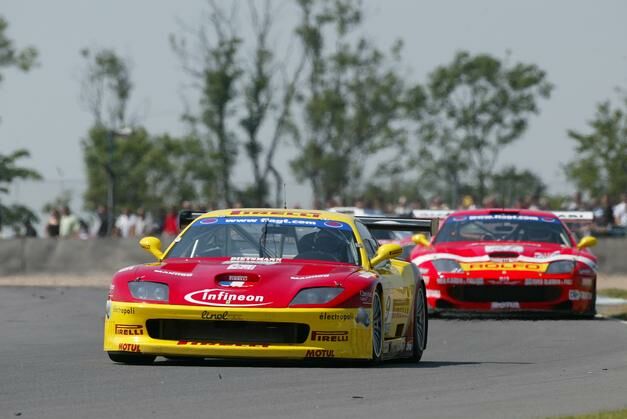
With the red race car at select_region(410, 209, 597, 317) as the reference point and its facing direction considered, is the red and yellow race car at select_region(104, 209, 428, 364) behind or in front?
in front

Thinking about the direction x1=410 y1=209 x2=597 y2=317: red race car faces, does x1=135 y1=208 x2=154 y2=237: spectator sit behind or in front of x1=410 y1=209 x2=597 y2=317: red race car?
behind

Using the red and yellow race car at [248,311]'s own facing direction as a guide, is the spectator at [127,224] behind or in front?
behind

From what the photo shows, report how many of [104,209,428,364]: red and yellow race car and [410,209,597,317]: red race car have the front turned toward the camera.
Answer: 2

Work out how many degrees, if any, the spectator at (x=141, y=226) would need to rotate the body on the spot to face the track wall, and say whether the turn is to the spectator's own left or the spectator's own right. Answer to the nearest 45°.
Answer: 0° — they already face it

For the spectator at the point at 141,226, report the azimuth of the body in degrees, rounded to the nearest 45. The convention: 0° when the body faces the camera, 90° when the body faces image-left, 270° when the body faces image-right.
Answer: approximately 0°

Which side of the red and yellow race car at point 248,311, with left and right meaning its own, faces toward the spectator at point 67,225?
back

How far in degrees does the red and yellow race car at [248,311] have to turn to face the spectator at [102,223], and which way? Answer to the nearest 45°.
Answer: approximately 180°
